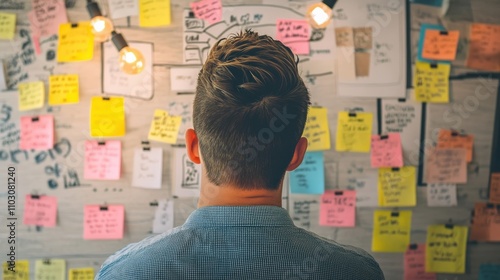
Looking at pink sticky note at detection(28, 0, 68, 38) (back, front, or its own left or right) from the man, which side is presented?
front

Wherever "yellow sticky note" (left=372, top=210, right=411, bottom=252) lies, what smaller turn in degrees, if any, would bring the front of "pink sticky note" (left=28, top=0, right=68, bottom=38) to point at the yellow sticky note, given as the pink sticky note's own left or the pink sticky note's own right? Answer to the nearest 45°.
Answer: approximately 90° to the pink sticky note's own left

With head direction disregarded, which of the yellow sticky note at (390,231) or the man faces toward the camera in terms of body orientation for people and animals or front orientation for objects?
the yellow sticky note

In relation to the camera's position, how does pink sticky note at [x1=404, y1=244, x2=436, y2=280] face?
facing the viewer

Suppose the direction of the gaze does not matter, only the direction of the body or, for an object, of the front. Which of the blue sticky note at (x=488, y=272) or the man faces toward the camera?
the blue sticky note

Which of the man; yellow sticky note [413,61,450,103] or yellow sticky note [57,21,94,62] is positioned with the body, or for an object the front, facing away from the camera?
the man

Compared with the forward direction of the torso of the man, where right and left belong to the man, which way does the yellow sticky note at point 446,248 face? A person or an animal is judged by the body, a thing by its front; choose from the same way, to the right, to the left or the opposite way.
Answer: the opposite way

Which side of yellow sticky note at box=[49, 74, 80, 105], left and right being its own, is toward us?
front

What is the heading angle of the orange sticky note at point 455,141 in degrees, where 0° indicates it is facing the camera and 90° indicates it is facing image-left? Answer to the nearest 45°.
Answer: approximately 0°

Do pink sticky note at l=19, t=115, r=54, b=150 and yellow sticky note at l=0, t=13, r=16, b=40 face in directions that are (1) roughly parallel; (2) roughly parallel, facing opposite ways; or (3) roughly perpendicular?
roughly parallel

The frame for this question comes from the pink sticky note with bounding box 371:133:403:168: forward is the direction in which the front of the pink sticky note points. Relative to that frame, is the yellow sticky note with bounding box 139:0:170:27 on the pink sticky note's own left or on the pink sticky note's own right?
on the pink sticky note's own right

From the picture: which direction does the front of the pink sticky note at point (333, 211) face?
toward the camera

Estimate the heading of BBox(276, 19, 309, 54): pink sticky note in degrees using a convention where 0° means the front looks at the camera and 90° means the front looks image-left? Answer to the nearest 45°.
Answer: approximately 0°

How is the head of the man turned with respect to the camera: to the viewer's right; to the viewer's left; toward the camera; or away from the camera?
away from the camera
